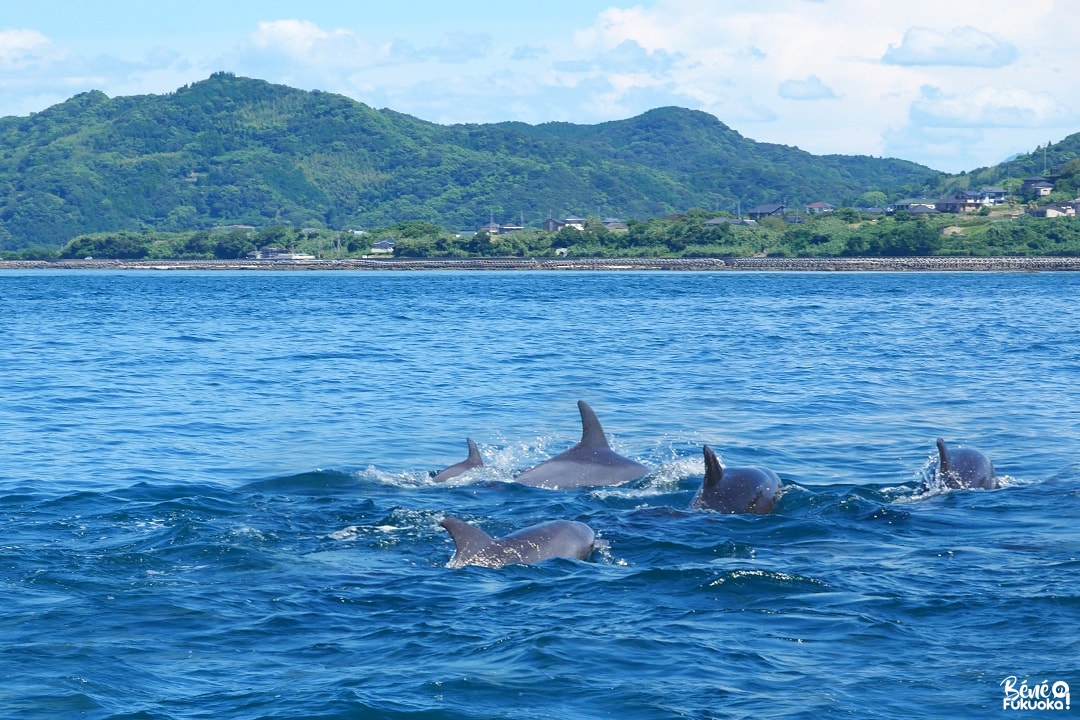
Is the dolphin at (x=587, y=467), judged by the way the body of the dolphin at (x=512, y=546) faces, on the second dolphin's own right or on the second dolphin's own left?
on the second dolphin's own left

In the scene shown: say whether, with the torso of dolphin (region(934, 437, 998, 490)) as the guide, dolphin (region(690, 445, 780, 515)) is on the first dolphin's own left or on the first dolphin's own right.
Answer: on the first dolphin's own right

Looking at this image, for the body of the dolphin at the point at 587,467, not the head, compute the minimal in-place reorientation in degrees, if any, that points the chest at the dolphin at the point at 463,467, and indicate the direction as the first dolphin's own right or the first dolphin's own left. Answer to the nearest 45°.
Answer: approximately 180°

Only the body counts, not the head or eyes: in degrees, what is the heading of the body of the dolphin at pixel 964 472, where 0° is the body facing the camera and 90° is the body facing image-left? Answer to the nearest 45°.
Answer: approximately 270°

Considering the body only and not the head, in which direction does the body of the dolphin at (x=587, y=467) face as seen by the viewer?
to the viewer's right

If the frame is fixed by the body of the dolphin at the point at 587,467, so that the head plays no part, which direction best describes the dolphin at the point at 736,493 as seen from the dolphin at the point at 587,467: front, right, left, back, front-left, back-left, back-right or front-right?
front-right

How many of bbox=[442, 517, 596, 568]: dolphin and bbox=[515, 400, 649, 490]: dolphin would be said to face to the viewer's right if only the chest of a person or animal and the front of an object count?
2

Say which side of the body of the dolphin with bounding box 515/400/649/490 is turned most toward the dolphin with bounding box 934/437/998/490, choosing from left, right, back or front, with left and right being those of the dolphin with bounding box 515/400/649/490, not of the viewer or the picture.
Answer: front

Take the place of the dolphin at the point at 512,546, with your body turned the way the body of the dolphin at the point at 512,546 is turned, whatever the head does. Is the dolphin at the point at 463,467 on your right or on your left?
on your left

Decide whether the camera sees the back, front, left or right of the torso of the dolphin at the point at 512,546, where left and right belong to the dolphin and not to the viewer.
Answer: right

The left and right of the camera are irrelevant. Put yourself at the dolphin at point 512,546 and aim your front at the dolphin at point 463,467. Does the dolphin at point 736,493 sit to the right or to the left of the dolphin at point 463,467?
right

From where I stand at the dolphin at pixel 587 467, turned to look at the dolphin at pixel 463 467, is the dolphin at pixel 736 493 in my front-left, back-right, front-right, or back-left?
back-left

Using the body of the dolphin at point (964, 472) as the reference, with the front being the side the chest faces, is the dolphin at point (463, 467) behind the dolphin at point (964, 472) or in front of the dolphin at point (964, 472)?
behind

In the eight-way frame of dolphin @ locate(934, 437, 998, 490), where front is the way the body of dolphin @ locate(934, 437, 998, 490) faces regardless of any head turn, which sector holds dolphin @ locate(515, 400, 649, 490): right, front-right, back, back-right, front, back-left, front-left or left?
back
